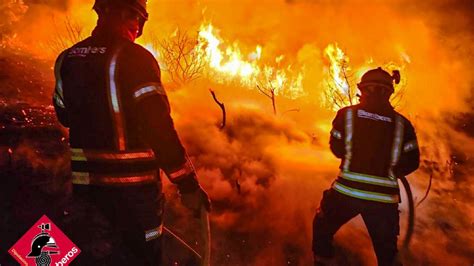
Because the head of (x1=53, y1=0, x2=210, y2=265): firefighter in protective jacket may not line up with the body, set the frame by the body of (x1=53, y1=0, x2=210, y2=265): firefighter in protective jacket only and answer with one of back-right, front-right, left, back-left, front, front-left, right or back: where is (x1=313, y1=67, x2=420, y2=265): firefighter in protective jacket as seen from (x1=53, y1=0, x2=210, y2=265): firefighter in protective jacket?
front-right

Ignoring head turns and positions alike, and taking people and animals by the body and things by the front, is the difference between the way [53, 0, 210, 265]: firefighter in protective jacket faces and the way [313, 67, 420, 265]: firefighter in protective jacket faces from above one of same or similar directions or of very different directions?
same or similar directions

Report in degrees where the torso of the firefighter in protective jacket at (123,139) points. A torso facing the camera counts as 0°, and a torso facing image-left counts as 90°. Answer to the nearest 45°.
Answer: approximately 225°

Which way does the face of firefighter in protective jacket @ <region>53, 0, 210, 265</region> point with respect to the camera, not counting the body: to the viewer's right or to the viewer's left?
to the viewer's right

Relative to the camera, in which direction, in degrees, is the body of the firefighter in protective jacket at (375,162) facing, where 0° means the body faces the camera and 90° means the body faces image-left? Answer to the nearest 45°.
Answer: approximately 180°
